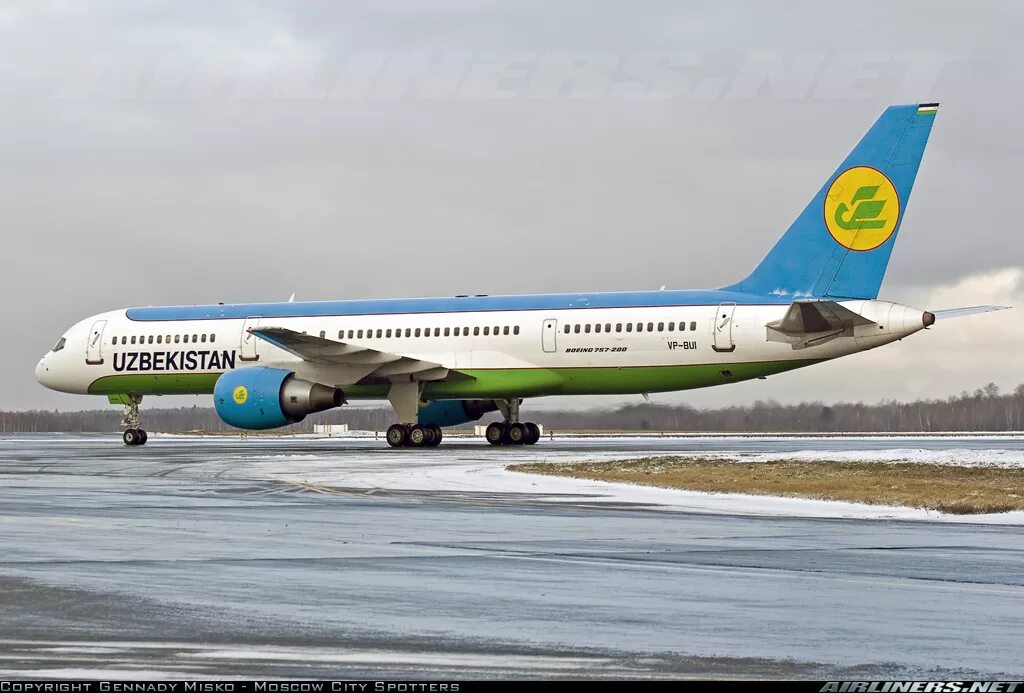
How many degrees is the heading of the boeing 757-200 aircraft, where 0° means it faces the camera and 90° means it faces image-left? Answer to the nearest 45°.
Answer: approximately 135°
